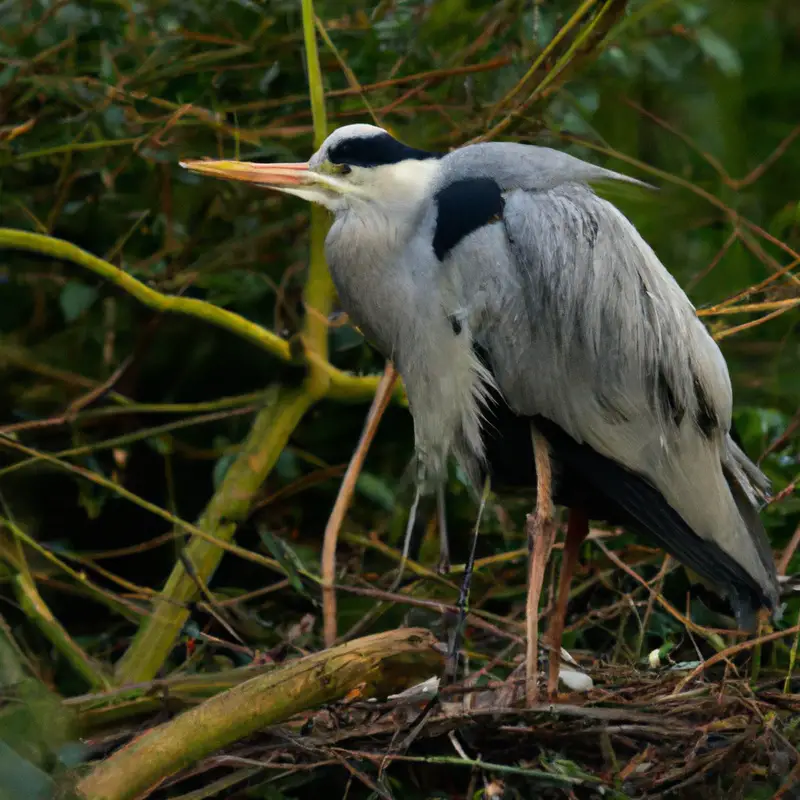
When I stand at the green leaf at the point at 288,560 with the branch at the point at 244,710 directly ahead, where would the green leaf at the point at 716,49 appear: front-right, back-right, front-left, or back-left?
back-left

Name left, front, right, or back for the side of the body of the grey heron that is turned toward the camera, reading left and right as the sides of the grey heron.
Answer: left

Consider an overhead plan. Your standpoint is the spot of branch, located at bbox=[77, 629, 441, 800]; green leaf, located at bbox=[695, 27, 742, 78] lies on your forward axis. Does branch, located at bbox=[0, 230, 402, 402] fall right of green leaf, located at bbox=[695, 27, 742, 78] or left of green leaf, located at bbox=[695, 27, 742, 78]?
left

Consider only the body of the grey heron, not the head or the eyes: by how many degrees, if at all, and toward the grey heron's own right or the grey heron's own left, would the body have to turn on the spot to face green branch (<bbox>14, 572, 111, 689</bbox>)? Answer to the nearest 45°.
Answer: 0° — it already faces it

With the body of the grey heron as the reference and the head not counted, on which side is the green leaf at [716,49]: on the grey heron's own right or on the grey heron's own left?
on the grey heron's own right

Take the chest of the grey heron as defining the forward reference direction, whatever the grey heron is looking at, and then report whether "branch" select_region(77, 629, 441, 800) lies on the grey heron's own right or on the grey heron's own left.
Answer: on the grey heron's own left
